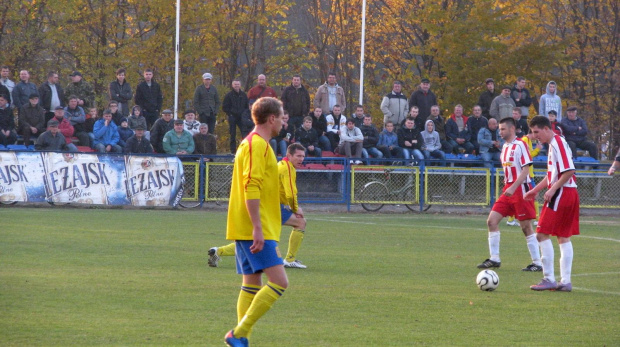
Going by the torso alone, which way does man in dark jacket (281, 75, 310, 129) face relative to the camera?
toward the camera

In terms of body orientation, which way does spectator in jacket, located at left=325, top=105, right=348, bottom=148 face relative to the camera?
toward the camera

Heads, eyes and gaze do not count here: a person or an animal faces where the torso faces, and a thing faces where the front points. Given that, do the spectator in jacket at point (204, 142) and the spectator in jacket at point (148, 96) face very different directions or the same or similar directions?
same or similar directions

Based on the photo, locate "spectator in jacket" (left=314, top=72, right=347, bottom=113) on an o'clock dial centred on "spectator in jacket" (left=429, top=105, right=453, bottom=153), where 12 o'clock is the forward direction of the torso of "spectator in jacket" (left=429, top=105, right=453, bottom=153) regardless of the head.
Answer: "spectator in jacket" (left=314, top=72, right=347, bottom=113) is roughly at 3 o'clock from "spectator in jacket" (left=429, top=105, right=453, bottom=153).

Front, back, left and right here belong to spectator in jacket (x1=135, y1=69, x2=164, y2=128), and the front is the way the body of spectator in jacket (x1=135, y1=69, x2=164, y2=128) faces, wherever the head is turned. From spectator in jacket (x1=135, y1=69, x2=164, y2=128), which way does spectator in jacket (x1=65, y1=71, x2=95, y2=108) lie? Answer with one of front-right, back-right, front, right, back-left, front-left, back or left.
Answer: right

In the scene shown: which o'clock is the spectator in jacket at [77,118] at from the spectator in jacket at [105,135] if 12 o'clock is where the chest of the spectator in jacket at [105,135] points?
the spectator in jacket at [77,118] is roughly at 4 o'clock from the spectator in jacket at [105,135].

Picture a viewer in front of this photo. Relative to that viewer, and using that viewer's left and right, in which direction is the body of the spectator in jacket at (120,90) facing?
facing the viewer

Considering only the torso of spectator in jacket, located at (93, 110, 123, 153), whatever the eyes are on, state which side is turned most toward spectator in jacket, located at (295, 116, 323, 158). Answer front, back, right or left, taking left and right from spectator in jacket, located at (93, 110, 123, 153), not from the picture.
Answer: left

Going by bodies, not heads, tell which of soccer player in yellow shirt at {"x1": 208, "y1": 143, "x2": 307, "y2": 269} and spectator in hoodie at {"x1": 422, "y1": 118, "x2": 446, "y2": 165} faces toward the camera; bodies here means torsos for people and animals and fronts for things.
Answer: the spectator in hoodie

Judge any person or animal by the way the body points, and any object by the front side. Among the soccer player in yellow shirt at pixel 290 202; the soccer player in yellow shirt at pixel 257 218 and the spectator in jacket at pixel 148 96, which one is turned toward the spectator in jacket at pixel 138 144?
the spectator in jacket at pixel 148 96

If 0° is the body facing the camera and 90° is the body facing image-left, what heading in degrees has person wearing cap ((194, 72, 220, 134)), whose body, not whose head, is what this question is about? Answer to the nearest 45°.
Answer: approximately 0°

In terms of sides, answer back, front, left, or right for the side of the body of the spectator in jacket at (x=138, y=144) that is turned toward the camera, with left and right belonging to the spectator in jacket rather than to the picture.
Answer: front

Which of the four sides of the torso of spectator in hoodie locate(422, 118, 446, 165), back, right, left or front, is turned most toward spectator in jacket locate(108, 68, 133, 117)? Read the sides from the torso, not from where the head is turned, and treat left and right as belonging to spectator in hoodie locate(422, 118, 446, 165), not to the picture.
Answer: right

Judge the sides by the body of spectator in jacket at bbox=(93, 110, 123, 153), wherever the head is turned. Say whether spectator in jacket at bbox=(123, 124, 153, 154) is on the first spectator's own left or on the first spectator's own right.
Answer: on the first spectator's own left

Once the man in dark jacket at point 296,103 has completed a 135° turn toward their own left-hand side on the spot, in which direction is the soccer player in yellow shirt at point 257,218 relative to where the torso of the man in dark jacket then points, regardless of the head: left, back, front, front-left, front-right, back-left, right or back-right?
back-right
